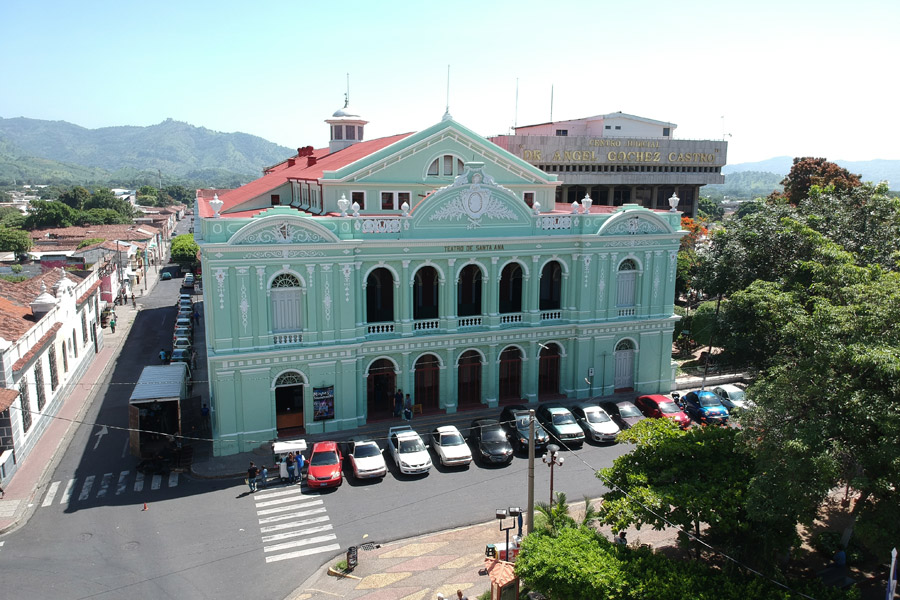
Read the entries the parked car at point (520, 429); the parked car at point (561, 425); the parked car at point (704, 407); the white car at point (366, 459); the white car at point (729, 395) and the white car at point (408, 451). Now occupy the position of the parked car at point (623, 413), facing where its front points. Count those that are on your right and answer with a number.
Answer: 4

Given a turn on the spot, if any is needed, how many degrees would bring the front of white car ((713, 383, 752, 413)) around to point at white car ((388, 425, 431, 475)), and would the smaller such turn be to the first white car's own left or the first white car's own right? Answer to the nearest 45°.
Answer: approximately 90° to the first white car's own right

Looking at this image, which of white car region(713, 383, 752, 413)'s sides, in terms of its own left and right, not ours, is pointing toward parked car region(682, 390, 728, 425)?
right

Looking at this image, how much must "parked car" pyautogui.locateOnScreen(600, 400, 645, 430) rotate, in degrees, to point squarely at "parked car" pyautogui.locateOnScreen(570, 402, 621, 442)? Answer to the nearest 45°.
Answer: approximately 90° to its right

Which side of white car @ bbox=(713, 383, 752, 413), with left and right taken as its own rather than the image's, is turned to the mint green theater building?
right

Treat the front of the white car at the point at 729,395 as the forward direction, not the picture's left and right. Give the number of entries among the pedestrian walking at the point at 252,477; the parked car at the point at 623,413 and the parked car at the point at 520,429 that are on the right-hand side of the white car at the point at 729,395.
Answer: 3

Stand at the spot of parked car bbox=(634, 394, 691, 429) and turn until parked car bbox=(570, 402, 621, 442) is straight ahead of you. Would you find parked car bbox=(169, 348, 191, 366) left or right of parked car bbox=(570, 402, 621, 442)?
right

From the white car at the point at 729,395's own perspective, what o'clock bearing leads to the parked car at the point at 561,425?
The parked car is roughly at 3 o'clock from the white car.

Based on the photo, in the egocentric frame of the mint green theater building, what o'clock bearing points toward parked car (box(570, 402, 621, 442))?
The parked car is roughly at 11 o'clock from the mint green theater building.
